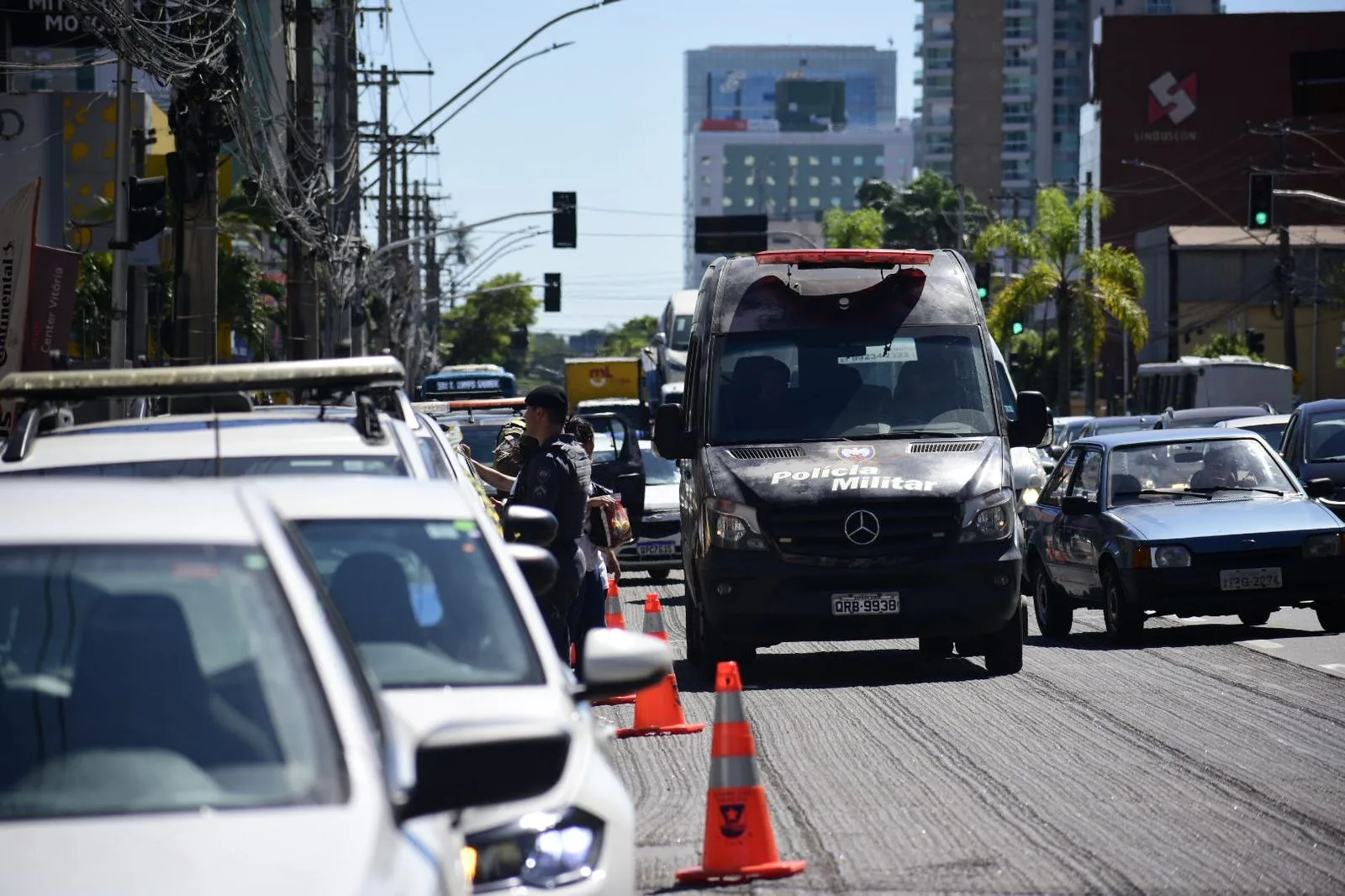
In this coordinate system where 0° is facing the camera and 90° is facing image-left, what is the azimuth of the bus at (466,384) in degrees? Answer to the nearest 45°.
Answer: approximately 0°

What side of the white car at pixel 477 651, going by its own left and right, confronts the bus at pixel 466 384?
back

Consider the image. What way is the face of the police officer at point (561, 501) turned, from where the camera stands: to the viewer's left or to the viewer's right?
to the viewer's left

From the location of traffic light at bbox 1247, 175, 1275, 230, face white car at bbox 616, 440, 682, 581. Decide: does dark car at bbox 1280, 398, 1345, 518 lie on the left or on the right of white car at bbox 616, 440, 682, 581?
left

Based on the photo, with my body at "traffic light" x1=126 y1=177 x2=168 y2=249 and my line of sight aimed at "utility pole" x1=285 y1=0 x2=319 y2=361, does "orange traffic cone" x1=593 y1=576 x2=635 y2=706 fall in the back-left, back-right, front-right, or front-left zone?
back-right

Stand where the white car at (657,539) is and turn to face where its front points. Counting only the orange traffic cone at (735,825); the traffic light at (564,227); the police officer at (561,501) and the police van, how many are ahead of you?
3

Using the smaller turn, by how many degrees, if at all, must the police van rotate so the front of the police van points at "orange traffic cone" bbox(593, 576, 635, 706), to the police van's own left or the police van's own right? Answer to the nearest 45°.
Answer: approximately 45° to the police van's own right

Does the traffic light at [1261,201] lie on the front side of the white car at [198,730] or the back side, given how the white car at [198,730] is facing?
on the back side
